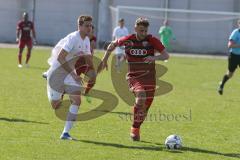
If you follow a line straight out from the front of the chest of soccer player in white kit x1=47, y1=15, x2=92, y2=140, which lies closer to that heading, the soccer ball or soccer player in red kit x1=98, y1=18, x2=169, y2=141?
the soccer ball

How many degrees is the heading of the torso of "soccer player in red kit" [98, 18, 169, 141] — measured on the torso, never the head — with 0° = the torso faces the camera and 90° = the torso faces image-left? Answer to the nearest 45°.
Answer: approximately 0°

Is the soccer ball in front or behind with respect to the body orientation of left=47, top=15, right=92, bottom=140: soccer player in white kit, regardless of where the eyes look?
in front

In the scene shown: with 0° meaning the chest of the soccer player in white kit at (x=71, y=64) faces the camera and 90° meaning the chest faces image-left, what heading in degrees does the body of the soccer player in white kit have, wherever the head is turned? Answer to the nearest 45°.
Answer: approximately 315°

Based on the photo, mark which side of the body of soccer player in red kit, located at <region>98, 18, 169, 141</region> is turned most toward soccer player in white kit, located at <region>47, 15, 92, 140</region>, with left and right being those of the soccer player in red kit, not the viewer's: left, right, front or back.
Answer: right
